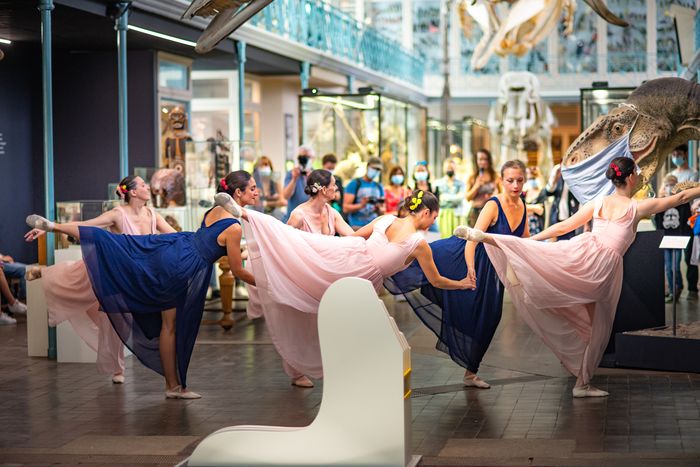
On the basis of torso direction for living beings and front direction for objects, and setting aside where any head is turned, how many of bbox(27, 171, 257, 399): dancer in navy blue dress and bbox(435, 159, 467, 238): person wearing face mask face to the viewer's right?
1

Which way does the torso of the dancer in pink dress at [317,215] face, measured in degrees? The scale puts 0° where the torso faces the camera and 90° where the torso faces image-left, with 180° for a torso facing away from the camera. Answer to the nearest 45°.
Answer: approximately 315°

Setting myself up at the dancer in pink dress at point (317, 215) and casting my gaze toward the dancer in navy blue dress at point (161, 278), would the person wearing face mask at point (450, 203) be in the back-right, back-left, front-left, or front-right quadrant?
back-right

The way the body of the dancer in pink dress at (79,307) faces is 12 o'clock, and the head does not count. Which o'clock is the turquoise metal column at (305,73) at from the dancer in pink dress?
The turquoise metal column is roughly at 8 o'clock from the dancer in pink dress.

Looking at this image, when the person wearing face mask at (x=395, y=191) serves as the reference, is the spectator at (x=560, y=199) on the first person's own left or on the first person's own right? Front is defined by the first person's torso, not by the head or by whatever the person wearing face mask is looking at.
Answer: on the first person's own left

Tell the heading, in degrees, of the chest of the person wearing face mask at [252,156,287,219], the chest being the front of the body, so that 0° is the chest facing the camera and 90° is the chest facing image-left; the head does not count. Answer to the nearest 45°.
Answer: approximately 0°

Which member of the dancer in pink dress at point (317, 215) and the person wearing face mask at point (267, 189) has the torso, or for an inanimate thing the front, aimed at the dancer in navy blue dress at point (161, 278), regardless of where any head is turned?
the person wearing face mask
